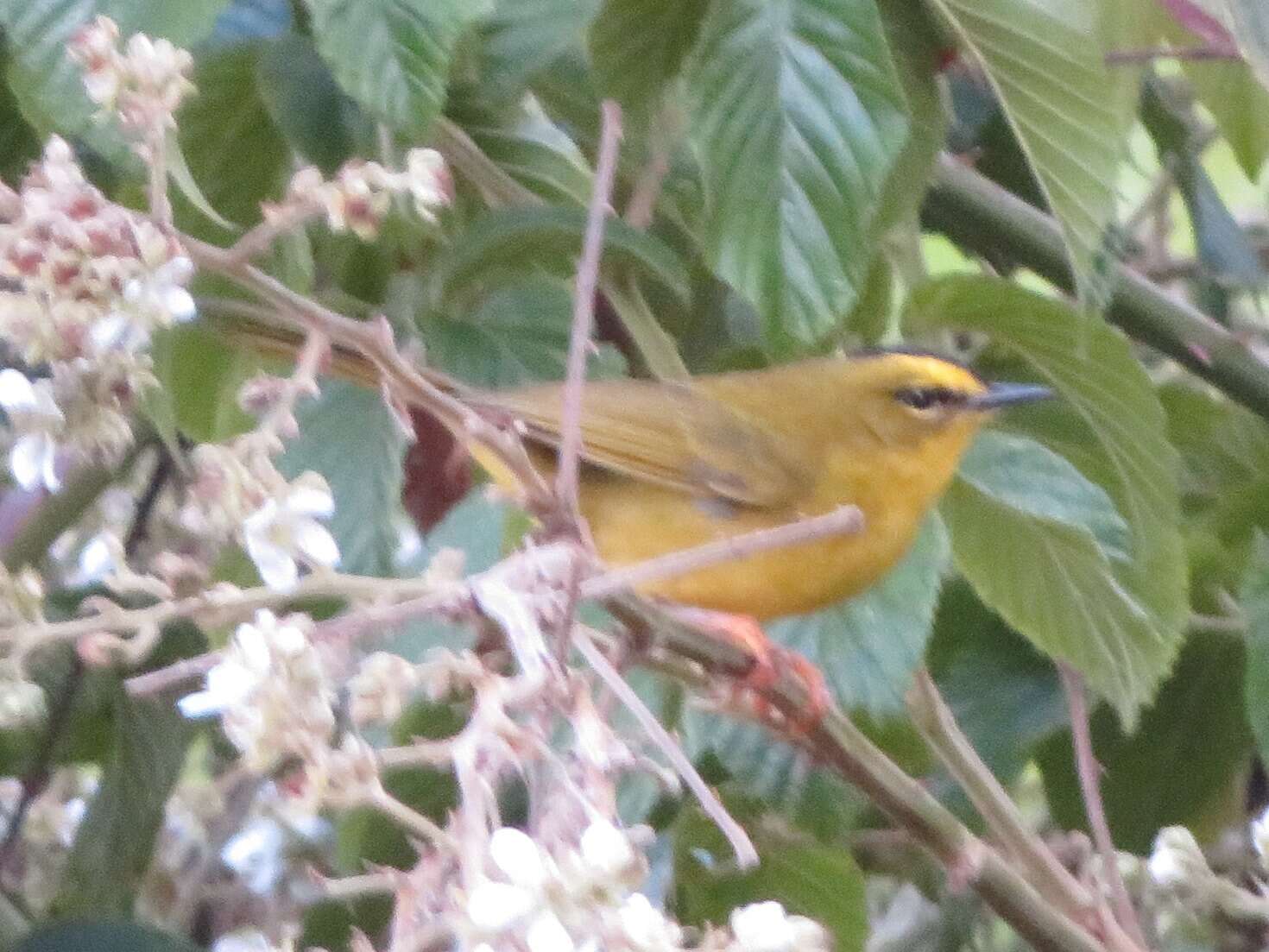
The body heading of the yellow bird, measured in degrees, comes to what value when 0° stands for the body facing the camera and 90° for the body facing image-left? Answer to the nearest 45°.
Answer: approximately 270°

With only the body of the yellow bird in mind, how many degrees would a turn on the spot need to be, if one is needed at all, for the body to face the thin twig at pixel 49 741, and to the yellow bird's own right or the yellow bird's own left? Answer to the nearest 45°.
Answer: approximately 135° to the yellow bird's own right

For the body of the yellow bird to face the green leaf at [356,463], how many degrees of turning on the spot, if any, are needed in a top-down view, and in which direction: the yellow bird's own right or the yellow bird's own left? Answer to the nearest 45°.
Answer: approximately 135° to the yellow bird's own right

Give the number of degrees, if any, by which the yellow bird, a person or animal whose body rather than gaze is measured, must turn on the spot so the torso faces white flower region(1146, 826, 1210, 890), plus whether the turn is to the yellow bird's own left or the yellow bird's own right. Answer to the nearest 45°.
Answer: approximately 45° to the yellow bird's own right
